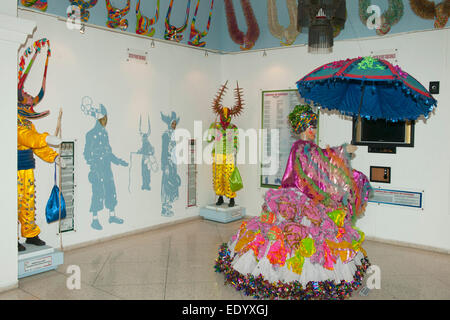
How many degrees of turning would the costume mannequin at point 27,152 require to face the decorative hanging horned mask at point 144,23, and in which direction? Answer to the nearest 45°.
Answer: approximately 45° to its left

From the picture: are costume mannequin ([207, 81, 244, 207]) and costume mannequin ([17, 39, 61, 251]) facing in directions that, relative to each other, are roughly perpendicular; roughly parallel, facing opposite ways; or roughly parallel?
roughly perpendicular

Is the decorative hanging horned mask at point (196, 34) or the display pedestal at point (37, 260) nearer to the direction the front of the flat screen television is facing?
the display pedestal

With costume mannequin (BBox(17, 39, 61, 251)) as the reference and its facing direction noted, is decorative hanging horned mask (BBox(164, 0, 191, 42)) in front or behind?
in front

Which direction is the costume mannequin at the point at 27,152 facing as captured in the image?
to the viewer's right

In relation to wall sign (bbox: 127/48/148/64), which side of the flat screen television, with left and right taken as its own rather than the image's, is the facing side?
right

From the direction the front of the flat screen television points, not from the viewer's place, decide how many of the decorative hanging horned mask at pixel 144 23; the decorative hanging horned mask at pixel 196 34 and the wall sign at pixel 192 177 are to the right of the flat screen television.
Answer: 3

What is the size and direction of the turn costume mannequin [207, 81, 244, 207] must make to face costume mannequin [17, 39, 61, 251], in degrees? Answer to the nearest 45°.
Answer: approximately 45° to its right

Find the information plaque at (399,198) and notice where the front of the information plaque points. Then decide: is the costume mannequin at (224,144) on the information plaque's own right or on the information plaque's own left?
on the information plaque's own right

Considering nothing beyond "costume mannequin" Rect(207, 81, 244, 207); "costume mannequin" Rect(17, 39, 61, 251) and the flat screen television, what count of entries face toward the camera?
2
